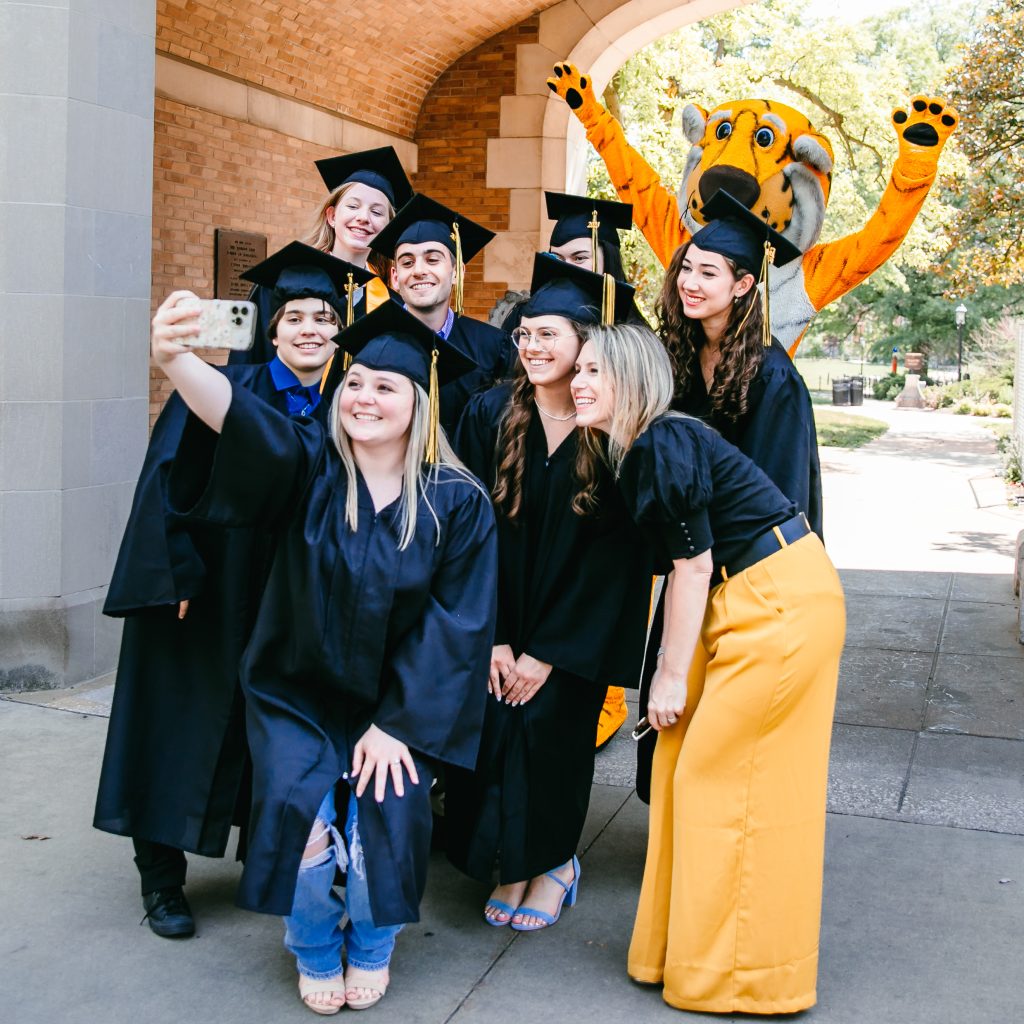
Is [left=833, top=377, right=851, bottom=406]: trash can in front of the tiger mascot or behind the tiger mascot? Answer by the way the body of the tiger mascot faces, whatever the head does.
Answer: behind

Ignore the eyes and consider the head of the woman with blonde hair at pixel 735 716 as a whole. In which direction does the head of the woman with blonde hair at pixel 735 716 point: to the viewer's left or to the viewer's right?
to the viewer's left

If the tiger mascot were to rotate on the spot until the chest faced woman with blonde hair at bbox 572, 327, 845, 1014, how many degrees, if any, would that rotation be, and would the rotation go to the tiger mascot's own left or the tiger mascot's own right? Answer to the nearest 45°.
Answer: approximately 45° to the tiger mascot's own left

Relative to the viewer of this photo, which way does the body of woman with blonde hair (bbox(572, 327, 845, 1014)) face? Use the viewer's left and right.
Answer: facing to the left of the viewer

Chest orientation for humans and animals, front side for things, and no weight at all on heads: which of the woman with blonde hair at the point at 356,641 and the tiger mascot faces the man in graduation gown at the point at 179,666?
the tiger mascot

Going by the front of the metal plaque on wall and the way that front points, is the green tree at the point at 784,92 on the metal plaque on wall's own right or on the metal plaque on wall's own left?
on the metal plaque on wall's own left

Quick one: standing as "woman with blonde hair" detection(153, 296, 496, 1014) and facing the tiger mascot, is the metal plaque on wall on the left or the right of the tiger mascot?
left

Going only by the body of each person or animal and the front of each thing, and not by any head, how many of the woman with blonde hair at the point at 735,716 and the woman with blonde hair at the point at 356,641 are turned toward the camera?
1

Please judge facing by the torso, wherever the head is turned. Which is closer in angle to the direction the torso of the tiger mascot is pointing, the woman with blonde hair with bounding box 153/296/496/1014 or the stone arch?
the woman with blonde hair

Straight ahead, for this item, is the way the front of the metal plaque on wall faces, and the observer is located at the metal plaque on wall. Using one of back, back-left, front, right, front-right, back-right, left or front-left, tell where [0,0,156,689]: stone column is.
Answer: front-right

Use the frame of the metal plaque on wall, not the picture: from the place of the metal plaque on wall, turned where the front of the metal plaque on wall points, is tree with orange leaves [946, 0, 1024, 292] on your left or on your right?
on your left

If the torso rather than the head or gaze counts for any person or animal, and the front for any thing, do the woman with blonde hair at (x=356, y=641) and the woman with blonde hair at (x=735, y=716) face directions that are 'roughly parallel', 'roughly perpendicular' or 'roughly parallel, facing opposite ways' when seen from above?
roughly perpendicular

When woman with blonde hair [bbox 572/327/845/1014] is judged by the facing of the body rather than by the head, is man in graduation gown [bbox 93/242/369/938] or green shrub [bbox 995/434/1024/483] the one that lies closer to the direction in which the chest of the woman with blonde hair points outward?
the man in graduation gown

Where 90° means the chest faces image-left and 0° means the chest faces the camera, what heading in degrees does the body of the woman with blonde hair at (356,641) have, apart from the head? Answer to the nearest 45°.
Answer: approximately 0°
